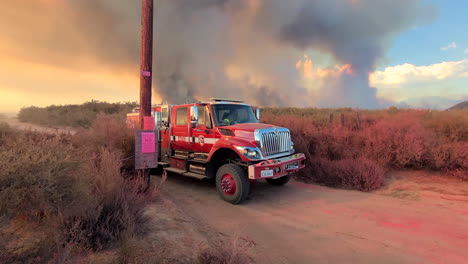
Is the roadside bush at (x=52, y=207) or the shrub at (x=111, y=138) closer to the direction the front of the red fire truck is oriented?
the roadside bush

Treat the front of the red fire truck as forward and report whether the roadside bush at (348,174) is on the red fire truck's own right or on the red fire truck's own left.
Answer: on the red fire truck's own left

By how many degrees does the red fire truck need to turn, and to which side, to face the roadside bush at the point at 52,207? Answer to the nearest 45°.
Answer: approximately 90° to its right

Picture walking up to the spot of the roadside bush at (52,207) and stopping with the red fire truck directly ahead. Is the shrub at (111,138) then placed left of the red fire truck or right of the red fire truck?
left

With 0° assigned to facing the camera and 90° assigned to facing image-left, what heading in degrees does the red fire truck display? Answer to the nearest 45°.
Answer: approximately 315°

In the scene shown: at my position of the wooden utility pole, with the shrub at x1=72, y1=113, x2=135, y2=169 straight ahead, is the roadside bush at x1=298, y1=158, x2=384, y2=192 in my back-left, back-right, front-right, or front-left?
back-right
